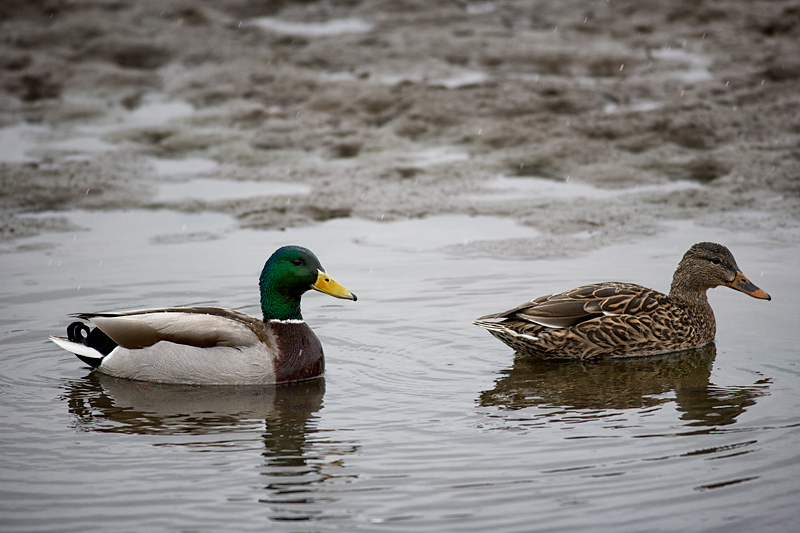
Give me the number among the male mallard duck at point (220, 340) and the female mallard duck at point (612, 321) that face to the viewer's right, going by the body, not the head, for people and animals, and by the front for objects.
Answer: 2

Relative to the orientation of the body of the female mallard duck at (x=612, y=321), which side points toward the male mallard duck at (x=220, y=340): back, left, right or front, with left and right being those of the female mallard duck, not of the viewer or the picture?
back

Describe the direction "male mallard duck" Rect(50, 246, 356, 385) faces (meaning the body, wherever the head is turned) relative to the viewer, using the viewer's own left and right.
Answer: facing to the right of the viewer

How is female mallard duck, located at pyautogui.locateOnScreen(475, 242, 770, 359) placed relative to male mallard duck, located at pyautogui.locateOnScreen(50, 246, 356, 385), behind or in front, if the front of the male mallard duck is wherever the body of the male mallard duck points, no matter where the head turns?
in front

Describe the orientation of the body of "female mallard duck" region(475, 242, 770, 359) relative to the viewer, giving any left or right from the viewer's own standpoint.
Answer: facing to the right of the viewer
